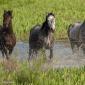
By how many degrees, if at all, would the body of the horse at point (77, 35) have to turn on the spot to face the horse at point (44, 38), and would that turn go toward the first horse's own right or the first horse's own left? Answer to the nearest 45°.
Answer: approximately 135° to the first horse's own right

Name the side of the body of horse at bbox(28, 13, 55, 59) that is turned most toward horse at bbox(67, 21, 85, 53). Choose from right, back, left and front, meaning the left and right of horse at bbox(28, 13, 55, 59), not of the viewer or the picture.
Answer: left

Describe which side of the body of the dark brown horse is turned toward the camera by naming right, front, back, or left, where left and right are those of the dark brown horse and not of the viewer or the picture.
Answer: front

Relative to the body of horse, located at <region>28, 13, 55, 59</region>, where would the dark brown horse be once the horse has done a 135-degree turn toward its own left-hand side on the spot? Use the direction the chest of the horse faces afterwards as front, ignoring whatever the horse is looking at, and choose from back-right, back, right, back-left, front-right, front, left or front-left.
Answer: left
